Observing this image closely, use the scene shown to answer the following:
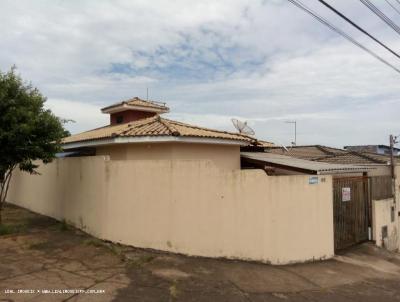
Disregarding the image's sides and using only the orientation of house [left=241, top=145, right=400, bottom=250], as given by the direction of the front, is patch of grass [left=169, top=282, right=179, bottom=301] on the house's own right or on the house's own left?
on the house's own right

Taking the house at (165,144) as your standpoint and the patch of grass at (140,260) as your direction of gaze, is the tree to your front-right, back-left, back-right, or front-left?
front-right

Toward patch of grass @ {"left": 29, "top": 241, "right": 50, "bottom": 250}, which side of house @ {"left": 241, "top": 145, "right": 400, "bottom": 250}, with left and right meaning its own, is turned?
right

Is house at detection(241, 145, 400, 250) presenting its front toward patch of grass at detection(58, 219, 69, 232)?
no

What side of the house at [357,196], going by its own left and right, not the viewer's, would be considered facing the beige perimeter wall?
right

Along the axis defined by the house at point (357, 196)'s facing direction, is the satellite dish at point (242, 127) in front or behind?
behind

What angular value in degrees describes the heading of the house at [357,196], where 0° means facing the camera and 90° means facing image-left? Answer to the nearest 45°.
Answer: approximately 315°

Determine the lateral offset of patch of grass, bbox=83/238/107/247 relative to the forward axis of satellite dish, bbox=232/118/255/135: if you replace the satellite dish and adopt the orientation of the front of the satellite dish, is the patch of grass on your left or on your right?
on your right

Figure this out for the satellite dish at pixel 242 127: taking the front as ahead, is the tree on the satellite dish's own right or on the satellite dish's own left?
on the satellite dish's own right

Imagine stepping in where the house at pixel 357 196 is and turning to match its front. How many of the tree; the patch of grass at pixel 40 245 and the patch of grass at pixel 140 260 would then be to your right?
3
